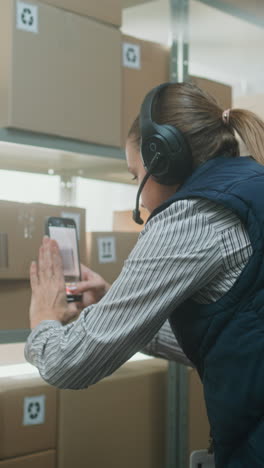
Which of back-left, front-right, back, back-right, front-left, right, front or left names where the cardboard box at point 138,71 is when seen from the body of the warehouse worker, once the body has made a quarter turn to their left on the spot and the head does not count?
back-right

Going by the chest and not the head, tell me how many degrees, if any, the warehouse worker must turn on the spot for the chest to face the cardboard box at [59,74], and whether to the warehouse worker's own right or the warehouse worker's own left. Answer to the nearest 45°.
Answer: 0° — they already face it

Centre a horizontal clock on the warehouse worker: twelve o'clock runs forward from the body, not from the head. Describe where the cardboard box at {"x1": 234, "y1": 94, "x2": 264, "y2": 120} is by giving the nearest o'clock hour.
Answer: The cardboard box is roughly at 2 o'clock from the warehouse worker.

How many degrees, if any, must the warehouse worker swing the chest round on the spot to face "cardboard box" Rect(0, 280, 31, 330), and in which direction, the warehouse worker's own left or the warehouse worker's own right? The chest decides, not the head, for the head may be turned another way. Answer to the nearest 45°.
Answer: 0° — they already face it

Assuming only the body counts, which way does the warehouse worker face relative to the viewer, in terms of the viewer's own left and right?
facing away from the viewer and to the left of the viewer

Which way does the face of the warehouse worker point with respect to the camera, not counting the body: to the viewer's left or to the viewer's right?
to the viewer's left

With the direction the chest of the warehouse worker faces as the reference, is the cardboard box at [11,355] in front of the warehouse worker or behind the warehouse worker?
in front

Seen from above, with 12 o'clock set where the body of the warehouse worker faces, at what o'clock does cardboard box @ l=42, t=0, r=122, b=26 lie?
The cardboard box is roughly at 1 o'clock from the warehouse worker.

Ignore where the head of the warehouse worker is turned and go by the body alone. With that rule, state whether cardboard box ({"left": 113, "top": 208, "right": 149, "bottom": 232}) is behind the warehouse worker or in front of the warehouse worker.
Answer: in front
